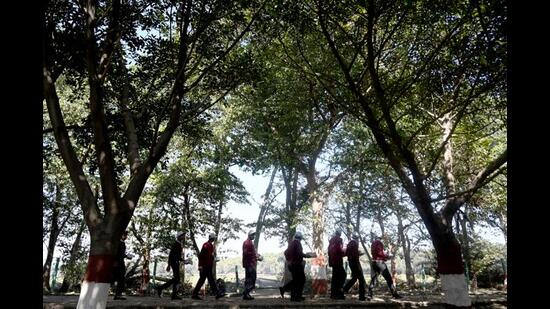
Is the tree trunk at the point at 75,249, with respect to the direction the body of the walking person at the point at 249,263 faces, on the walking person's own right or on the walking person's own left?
on the walking person's own left
